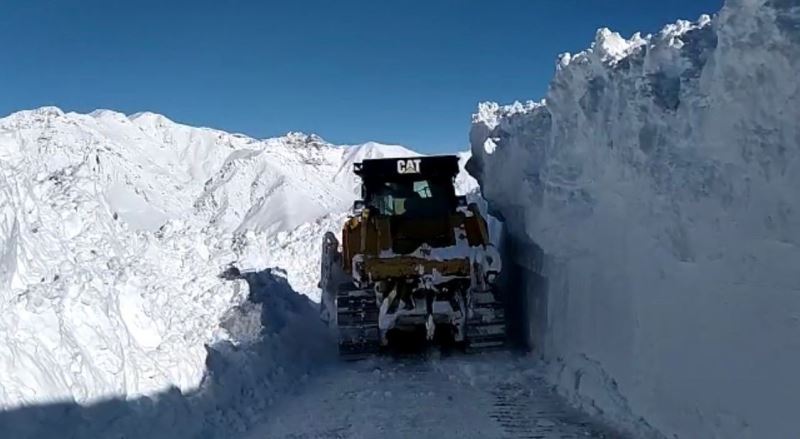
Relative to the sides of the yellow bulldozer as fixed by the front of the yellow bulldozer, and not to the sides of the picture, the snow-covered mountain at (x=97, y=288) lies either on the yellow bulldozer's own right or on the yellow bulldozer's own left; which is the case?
on the yellow bulldozer's own left

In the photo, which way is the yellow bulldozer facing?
away from the camera
